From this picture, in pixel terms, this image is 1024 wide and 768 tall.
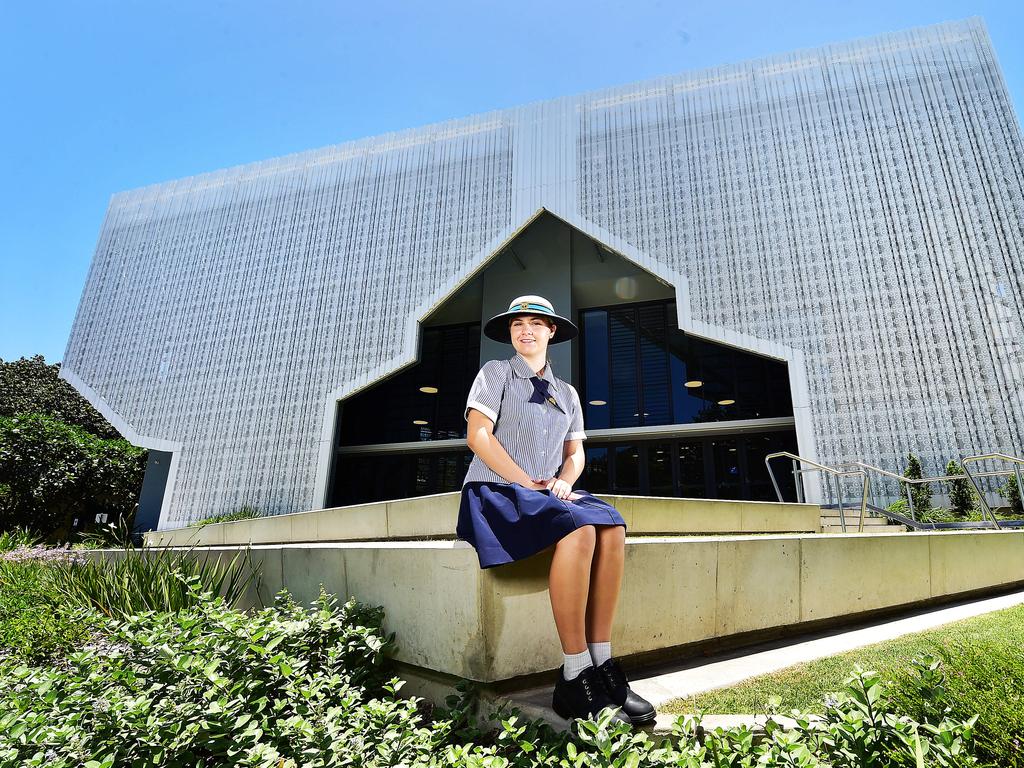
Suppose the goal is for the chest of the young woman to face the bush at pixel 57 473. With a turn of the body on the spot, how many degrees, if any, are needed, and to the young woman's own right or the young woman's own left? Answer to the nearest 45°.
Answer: approximately 180°

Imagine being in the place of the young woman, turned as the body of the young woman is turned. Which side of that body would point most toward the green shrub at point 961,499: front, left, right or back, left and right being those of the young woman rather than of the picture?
left

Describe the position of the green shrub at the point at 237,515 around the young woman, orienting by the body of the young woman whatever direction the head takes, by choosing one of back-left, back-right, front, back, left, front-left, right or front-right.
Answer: back

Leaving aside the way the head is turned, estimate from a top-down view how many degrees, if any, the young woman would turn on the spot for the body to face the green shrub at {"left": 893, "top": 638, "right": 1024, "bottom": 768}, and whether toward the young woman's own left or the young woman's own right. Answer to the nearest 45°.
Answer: approximately 45° to the young woman's own left

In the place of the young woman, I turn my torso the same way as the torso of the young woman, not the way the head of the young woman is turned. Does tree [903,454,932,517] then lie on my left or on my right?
on my left

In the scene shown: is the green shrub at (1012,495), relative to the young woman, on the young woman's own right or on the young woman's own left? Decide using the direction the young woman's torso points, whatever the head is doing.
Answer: on the young woman's own left

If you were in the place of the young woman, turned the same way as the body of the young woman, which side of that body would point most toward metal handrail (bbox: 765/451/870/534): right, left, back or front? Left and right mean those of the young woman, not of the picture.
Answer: left

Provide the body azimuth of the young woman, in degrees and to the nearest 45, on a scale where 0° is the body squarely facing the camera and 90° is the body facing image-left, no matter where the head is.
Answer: approximately 315°
